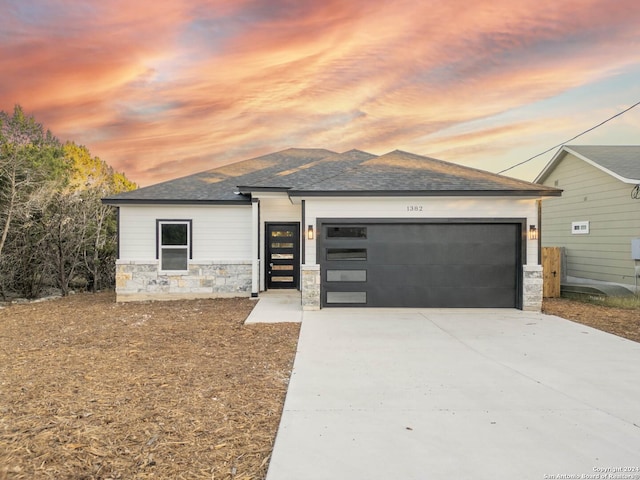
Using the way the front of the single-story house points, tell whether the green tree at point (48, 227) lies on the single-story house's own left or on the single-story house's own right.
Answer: on the single-story house's own right

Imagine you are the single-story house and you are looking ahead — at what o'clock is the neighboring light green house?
The neighboring light green house is roughly at 8 o'clock from the single-story house.

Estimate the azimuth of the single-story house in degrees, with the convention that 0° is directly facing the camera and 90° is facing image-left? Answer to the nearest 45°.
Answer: approximately 0°
